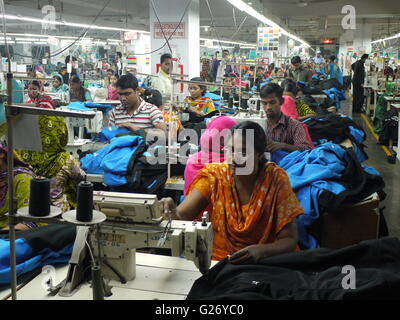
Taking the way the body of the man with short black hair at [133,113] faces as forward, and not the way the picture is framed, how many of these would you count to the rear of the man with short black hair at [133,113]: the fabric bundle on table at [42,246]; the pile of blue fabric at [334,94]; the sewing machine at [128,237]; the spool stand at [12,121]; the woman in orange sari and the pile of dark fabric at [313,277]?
1

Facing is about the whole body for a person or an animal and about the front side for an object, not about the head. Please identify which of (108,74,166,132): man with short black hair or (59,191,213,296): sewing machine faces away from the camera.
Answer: the sewing machine

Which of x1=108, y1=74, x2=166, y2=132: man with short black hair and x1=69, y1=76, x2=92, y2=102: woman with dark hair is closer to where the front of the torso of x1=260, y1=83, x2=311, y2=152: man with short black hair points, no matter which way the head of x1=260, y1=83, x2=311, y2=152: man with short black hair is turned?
the man with short black hair

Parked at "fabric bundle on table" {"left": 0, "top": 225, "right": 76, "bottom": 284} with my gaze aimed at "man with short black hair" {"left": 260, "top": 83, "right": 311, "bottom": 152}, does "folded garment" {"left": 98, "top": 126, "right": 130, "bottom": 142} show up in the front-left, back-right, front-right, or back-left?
front-left

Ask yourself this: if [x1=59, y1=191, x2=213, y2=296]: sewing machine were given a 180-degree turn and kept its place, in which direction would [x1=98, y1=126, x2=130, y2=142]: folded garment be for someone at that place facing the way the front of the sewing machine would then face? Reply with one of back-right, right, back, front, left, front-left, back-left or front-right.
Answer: back

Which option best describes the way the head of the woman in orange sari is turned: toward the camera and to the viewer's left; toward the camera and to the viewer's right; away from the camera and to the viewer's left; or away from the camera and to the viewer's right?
toward the camera and to the viewer's left

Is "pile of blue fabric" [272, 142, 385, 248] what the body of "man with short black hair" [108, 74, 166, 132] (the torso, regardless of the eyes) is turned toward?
no

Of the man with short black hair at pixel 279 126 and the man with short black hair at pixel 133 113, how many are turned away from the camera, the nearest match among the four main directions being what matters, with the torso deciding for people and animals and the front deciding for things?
0

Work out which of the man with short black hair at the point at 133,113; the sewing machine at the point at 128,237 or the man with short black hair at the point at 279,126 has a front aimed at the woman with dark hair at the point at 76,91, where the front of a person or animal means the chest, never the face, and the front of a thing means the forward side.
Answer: the sewing machine

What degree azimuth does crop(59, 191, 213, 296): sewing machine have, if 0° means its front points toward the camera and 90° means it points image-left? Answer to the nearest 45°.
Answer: approximately 180°

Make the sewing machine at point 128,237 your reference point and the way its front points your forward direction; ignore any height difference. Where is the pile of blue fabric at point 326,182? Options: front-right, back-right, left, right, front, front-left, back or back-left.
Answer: front-right

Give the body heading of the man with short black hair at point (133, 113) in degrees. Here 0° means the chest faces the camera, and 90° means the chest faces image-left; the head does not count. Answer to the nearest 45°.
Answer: approximately 45°

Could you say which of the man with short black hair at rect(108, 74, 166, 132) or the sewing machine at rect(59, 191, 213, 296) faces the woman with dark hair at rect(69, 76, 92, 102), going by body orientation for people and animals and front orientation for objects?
the sewing machine

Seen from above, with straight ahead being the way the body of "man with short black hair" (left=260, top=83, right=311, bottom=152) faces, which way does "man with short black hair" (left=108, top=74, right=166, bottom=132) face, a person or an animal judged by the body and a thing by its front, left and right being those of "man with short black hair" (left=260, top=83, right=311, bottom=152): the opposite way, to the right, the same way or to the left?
the same way

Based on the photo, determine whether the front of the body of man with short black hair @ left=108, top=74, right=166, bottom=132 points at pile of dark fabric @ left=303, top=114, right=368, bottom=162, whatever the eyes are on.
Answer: no

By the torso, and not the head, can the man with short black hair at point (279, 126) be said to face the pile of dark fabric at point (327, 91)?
no
